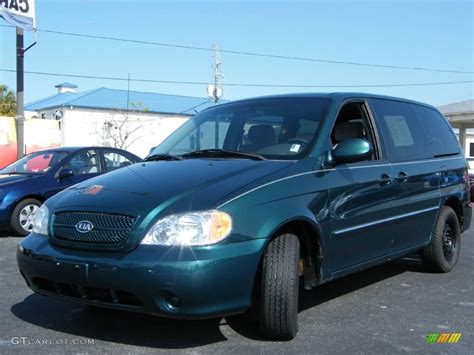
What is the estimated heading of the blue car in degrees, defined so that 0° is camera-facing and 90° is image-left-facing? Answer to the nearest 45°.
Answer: approximately 45°

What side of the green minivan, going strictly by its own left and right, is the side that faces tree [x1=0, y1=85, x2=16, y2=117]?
right

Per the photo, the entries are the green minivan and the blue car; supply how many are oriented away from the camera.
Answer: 0

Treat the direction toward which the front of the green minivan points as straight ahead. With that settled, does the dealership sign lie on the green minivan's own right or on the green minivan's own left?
on the green minivan's own right

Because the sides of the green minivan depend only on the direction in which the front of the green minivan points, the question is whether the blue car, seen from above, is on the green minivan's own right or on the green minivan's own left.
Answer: on the green minivan's own right

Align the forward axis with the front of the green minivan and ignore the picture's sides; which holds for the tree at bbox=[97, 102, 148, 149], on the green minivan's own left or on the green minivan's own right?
on the green minivan's own right

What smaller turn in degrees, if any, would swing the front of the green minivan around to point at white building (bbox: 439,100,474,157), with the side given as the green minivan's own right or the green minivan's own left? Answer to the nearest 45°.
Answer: approximately 180°

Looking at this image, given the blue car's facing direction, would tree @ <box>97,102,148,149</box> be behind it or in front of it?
behind

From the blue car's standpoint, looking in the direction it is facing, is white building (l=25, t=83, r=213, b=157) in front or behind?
behind

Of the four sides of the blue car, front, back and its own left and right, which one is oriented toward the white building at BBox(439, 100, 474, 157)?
back

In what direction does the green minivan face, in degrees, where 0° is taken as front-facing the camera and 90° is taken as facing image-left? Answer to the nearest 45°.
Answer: approximately 45°
